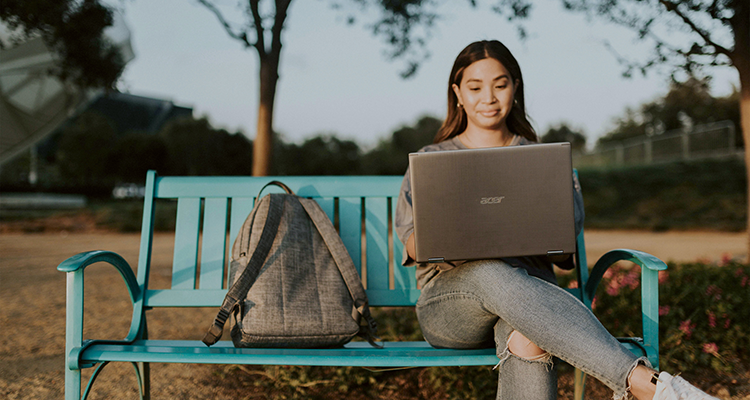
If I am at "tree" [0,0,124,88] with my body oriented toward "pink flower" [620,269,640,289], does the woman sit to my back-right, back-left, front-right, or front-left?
front-right

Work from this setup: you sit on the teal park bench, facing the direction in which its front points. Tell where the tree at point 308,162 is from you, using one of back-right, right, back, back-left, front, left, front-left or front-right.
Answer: back

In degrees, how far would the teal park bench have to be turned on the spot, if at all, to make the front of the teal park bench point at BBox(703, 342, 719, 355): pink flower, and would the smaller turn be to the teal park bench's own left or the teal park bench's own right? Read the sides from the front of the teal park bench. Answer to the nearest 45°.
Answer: approximately 90° to the teal park bench's own left

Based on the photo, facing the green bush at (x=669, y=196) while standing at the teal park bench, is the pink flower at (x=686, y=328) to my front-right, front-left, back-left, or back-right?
front-right

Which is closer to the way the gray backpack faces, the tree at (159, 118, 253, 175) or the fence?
the tree

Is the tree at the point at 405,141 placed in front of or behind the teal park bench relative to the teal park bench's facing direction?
behind

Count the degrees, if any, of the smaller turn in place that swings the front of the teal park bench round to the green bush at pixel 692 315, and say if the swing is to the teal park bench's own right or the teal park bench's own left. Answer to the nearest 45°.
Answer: approximately 90° to the teal park bench's own left

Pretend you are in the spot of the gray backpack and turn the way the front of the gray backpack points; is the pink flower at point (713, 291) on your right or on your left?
on your right

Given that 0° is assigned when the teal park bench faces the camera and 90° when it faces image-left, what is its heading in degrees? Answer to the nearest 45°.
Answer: approximately 0°

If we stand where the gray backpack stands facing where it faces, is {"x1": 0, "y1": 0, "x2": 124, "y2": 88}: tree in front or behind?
in front
